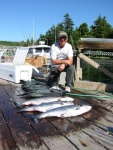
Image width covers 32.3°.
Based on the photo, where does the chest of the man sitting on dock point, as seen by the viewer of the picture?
toward the camera

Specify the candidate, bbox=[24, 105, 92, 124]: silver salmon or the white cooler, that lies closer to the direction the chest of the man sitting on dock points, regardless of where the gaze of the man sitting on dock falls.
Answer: the silver salmon

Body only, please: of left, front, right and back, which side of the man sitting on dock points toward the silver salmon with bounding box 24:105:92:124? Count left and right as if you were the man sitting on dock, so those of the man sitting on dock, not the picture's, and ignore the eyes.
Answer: front

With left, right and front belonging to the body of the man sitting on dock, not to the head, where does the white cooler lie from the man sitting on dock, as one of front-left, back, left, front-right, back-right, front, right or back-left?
back-right

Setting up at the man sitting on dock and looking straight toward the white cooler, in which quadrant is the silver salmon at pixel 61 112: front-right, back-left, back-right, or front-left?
back-left

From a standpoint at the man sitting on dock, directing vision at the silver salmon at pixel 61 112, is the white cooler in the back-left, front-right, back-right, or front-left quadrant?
back-right

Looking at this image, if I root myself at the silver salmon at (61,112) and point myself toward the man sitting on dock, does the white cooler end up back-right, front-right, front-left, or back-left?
front-left

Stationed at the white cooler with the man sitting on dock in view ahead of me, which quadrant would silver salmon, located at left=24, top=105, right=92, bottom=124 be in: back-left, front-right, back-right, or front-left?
front-right
